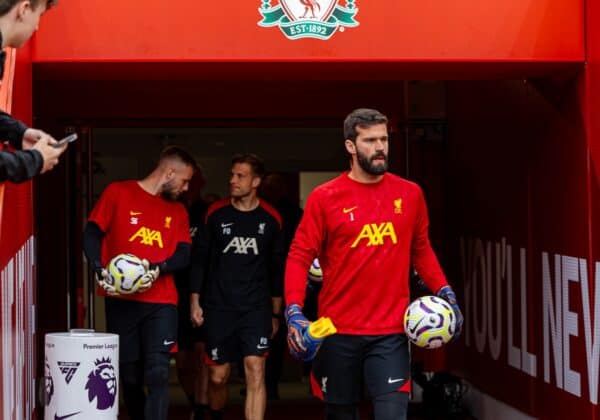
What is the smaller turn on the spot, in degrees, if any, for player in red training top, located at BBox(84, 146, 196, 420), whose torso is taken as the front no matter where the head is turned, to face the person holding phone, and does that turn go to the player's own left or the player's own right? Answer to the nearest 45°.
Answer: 0° — they already face them

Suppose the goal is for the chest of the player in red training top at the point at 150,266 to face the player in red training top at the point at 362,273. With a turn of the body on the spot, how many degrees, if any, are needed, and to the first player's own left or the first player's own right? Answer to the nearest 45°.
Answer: approximately 45° to the first player's own left

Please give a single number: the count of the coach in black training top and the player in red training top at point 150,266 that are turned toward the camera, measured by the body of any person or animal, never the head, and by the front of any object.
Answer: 2

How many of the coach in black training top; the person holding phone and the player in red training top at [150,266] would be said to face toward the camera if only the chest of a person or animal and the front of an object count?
2

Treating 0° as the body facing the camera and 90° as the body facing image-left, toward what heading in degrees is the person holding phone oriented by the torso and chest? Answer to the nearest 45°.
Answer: approximately 270°

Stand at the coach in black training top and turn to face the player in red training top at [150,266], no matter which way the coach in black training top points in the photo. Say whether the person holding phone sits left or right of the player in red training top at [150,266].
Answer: left

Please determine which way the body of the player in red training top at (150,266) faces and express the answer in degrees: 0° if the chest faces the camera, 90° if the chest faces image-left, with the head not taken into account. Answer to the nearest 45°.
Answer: approximately 0°

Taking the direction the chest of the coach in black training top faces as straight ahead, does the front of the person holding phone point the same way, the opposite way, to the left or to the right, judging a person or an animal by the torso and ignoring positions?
to the left

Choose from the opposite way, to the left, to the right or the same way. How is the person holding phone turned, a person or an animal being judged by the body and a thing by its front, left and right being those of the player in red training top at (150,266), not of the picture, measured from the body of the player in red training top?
to the left
